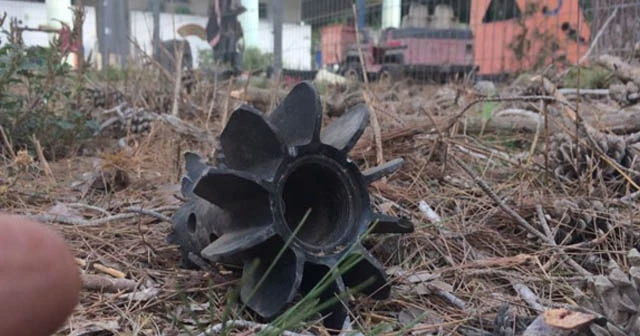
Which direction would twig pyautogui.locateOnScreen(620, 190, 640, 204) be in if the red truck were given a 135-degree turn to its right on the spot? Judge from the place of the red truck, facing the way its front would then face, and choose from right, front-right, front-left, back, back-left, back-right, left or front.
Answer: back-right

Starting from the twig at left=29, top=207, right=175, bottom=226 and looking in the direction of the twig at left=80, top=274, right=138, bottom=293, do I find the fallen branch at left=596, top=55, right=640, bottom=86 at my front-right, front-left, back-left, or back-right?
back-left

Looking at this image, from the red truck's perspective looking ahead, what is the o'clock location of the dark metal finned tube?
The dark metal finned tube is roughly at 9 o'clock from the red truck.

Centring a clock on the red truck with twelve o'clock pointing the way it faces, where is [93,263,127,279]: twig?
The twig is roughly at 9 o'clock from the red truck.

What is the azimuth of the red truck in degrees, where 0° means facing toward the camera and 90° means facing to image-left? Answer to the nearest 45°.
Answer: approximately 90°
